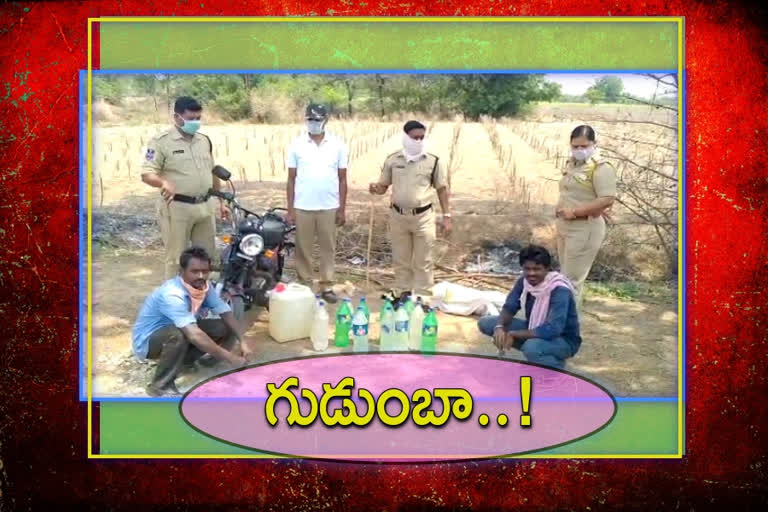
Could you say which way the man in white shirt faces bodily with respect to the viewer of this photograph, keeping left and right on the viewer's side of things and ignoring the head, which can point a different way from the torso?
facing the viewer

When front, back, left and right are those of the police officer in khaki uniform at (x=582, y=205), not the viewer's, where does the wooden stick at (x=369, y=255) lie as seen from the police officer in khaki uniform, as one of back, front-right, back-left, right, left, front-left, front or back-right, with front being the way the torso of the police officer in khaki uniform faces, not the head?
front-right

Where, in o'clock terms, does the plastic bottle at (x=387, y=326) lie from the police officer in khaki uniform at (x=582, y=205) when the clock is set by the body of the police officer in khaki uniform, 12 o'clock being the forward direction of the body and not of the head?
The plastic bottle is roughly at 1 o'clock from the police officer in khaki uniform.

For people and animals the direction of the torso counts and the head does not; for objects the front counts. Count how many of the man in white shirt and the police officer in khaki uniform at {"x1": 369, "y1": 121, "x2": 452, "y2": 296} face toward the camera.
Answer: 2

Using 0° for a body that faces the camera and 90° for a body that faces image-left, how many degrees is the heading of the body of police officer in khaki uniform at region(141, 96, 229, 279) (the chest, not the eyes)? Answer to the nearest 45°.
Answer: approximately 315°

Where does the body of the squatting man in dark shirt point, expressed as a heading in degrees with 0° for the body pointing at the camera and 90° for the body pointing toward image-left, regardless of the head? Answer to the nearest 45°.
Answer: approximately 45°

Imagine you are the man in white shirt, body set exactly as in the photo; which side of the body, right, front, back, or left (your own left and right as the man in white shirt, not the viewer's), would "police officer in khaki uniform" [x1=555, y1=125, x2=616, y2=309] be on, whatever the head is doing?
left

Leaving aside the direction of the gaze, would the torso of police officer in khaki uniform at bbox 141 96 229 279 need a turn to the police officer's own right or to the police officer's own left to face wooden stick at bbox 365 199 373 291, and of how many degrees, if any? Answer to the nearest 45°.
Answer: approximately 45° to the police officer's own left

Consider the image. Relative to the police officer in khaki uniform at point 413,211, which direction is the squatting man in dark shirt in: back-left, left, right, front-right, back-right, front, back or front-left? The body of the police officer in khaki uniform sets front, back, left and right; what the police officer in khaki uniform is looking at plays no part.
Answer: front-left

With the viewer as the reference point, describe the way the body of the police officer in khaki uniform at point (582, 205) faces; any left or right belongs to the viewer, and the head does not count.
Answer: facing the viewer and to the left of the viewer

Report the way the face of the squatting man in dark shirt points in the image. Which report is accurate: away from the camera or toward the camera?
toward the camera
